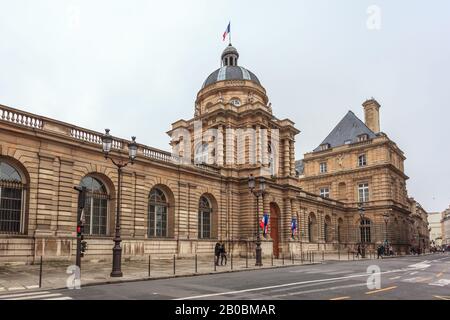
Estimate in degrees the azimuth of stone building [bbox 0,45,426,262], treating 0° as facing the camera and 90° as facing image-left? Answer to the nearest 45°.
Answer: approximately 315°
